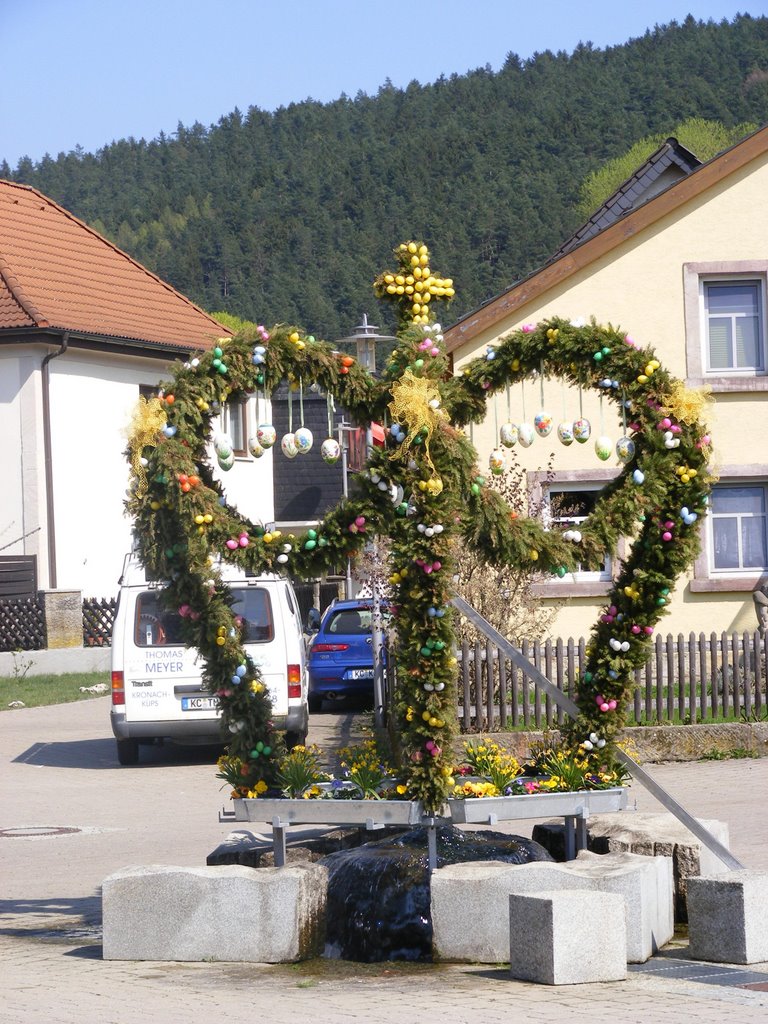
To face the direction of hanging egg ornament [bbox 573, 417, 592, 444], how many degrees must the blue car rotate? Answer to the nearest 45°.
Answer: approximately 180°

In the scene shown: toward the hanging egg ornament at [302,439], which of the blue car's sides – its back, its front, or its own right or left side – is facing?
back

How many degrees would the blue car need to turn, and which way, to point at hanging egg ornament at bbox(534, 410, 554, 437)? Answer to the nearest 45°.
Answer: approximately 180°

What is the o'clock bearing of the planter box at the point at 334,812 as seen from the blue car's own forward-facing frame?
The planter box is roughly at 6 o'clock from the blue car.

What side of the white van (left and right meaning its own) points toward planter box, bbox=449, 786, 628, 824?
back

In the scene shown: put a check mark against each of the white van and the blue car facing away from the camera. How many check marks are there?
2

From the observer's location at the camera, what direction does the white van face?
facing away from the viewer

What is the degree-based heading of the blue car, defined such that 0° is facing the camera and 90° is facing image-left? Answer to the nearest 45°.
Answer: approximately 180°

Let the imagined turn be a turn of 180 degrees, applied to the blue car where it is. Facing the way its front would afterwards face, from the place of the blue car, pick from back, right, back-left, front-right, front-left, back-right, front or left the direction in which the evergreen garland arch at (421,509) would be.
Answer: front

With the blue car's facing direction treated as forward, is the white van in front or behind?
behind

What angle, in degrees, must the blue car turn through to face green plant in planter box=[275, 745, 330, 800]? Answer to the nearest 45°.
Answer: approximately 180°

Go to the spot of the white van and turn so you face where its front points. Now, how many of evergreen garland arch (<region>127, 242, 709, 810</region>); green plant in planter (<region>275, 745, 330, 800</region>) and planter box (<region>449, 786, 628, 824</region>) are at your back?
3

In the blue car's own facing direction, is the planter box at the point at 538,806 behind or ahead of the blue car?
behind

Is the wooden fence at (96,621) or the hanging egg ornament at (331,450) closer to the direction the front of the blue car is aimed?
the wooden fence

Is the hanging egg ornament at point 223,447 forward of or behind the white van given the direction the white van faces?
behind

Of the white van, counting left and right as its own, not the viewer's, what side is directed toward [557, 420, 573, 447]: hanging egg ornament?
back

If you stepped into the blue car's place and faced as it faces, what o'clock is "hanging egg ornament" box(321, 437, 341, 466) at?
The hanging egg ornament is roughly at 6 o'clock from the blue car.

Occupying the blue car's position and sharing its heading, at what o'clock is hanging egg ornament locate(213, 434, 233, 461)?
The hanging egg ornament is roughly at 6 o'clock from the blue car.
